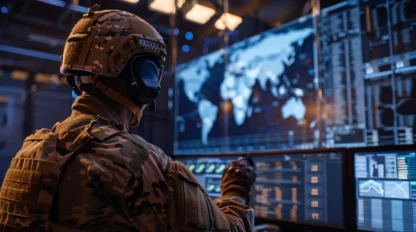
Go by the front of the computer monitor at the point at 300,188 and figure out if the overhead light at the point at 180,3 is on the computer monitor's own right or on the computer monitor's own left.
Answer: on the computer monitor's own right

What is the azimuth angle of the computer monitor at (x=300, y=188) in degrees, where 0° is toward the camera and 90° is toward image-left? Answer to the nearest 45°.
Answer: approximately 45°

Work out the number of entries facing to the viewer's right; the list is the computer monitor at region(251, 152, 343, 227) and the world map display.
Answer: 0

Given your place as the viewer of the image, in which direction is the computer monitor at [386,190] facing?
facing the viewer and to the left of the viewer

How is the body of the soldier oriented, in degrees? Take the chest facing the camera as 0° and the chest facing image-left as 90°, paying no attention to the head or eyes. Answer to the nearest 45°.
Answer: approximately 225°

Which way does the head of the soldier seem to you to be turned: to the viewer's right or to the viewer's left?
to the viewer's right

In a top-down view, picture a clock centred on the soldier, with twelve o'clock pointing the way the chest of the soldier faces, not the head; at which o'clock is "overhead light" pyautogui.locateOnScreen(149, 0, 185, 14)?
The overhead light is roughly at 11 o'clock from the soldier.

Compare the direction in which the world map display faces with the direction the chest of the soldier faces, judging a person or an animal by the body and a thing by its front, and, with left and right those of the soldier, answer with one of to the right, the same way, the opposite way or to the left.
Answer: the opposite way

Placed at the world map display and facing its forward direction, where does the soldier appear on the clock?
The soldier is roughly at 11 o'clock from the world map display.

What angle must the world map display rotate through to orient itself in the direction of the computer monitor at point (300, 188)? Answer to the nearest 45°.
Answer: approximately 45° to its left
